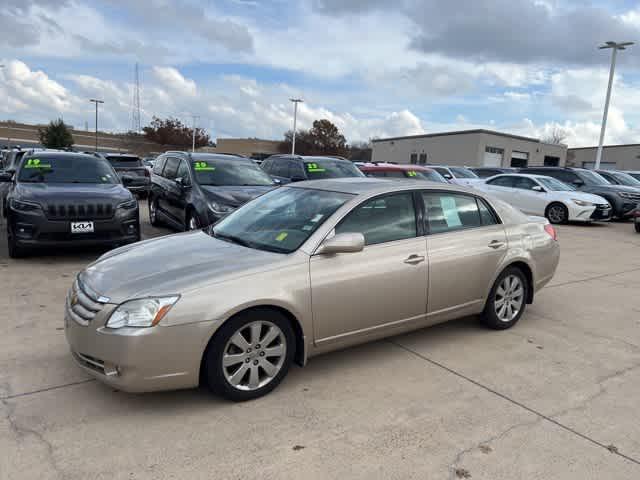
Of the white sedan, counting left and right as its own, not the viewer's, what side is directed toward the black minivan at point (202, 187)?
right

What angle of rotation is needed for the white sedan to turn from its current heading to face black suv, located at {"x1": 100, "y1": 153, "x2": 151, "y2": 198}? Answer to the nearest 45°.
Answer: approximately 135° to its right

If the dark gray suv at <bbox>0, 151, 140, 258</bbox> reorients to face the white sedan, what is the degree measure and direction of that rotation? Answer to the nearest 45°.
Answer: approximately 90° to its left

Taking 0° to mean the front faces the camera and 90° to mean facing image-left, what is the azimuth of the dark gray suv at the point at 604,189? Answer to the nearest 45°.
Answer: approximately 315°

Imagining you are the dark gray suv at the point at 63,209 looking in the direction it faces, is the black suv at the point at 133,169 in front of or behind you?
behind

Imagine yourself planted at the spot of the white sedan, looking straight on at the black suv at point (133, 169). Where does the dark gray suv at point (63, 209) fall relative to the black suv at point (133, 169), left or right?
left
